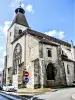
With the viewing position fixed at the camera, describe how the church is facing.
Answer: facing the viewer and to the left of the viewer
